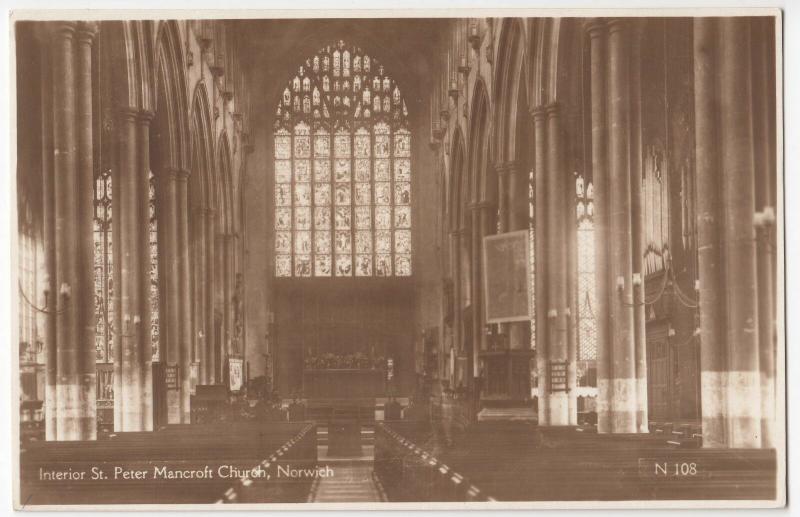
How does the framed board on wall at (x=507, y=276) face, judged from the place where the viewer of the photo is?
facing the viewer and to the left of the viewer

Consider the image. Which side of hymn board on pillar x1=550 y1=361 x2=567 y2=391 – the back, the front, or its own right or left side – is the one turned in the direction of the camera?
front
